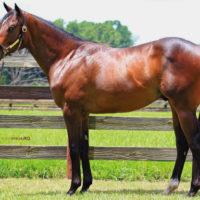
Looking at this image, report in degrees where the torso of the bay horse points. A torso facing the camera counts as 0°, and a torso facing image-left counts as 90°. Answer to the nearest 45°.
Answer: approximately 90°
